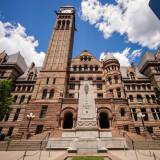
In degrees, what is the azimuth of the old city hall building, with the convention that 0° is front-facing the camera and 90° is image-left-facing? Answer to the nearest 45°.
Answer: approximately 0°
